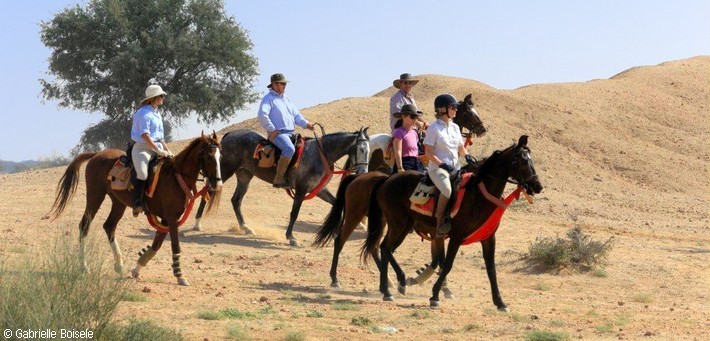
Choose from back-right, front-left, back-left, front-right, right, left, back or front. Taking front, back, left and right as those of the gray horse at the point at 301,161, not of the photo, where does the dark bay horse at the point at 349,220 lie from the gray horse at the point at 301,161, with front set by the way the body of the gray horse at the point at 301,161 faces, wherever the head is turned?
right

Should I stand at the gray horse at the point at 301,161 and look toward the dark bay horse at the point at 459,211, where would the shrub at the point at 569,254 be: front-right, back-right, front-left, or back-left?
front-left

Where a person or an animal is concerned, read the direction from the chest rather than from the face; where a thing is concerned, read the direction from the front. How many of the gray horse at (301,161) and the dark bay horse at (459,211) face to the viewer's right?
2

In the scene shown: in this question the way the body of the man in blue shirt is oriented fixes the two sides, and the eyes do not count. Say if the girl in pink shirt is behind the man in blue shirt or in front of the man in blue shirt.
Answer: in front

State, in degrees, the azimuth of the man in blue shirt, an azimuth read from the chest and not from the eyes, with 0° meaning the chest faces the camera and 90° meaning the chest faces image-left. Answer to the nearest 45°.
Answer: approximately 315°

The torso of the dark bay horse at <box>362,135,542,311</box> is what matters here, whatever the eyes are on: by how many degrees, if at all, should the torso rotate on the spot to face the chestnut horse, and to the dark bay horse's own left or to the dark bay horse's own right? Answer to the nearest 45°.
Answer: approximately 180°

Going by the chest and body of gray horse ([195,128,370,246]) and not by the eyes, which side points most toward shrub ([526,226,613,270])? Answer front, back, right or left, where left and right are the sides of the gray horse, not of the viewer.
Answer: front

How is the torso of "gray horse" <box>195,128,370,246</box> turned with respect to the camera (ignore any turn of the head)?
to the viewer's right

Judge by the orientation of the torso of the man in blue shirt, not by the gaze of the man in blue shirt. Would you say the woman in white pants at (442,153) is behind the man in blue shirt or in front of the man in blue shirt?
in front

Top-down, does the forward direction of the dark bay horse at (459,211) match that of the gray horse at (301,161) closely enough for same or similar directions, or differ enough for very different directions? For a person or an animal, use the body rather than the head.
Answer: same or similar directions

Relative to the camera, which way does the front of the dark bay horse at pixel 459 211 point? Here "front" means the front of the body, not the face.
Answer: to the viewer's right

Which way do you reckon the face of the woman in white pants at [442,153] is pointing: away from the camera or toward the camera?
toward the camera

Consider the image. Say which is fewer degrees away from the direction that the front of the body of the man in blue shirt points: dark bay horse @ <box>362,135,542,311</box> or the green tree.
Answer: the dark bay horse
